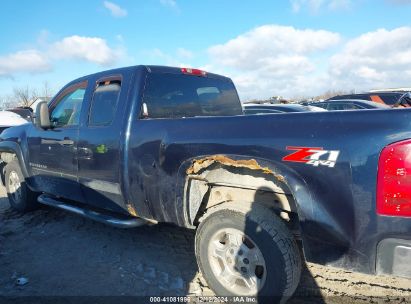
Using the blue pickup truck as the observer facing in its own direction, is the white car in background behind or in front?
in front

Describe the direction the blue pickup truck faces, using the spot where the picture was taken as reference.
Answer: facing away from the viewer and to the left of the viewer

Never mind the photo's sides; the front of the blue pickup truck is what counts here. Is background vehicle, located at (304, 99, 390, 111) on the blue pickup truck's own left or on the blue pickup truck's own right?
on the blue pickup truck's own right

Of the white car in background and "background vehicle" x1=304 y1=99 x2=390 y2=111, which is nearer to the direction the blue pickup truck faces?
the white car in background
